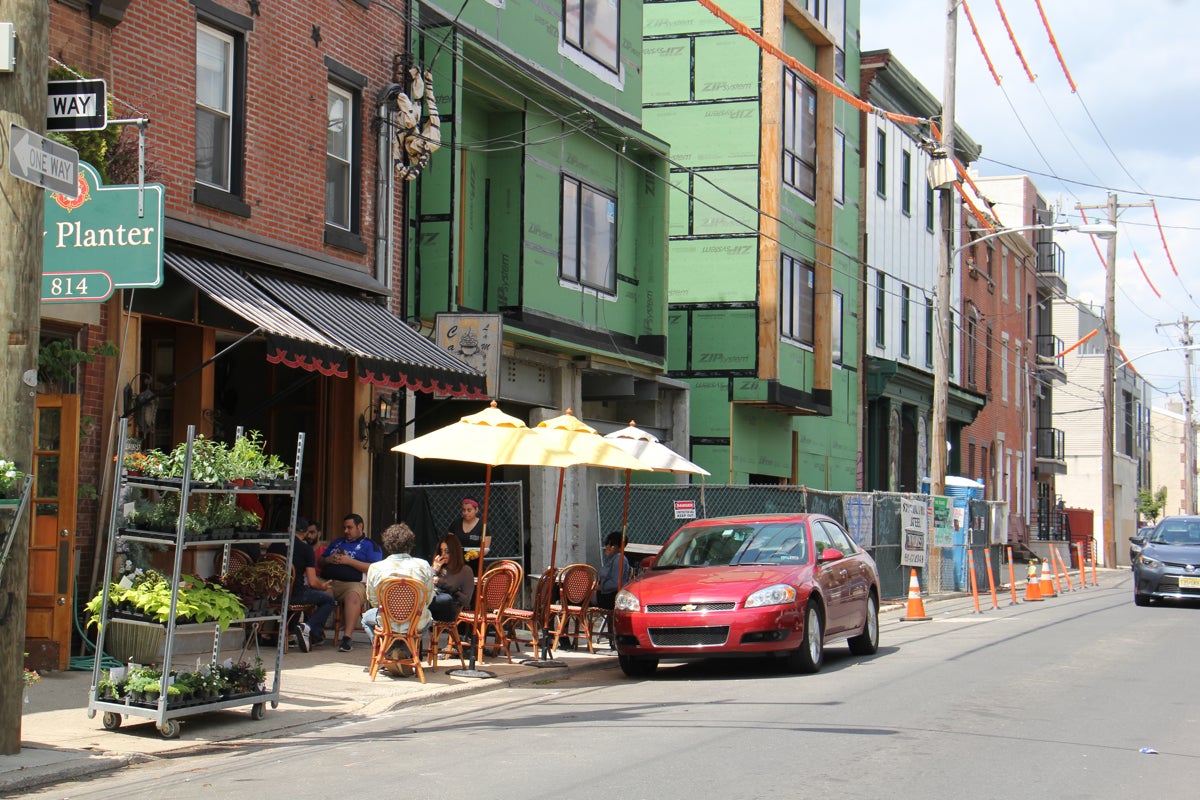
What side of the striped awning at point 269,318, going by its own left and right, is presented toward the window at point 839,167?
left

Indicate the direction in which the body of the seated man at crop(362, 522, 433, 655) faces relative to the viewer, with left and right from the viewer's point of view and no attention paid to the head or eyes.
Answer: facing away from the viewer

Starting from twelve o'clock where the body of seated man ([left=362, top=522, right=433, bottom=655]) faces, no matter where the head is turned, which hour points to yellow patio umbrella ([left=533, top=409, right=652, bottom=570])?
The yellow patio umbrella is roughly at 2 o'clock from the seated man.

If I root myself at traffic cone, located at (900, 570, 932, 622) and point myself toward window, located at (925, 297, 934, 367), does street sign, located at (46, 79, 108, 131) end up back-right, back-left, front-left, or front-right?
back-left

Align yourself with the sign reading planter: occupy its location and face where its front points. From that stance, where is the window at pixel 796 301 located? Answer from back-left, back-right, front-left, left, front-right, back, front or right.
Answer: back-left

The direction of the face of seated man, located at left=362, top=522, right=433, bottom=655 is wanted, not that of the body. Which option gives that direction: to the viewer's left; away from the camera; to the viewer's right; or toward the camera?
away from the camera

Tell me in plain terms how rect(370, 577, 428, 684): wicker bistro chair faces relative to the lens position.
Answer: facing away from the viewer
